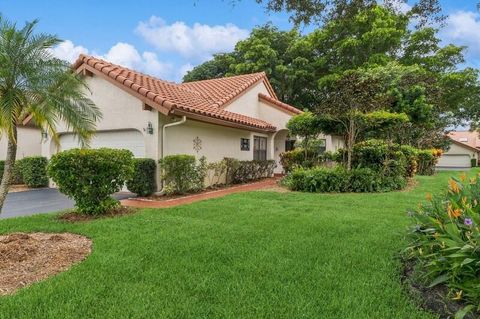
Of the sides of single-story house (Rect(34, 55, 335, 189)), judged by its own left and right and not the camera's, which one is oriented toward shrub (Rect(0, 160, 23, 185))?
right

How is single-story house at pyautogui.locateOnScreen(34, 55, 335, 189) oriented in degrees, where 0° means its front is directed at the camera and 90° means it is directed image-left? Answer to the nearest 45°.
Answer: approximately 45°

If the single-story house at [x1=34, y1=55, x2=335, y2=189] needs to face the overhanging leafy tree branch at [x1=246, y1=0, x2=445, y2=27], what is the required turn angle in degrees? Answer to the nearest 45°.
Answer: approximately 90° to its left
